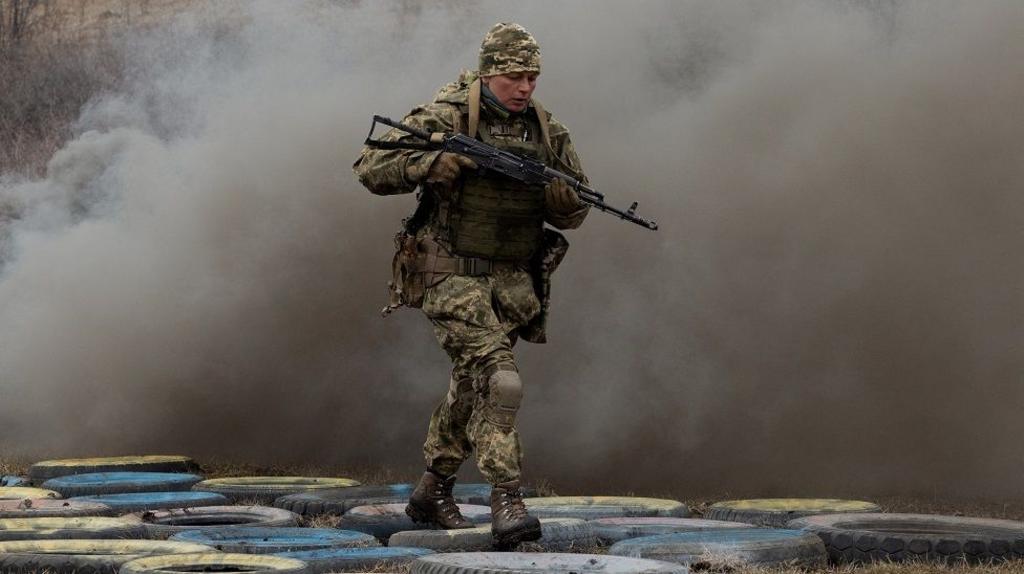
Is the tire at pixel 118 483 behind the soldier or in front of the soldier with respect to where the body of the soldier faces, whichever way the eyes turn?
behind

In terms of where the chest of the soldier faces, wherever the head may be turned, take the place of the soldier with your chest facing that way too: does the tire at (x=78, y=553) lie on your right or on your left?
on your right

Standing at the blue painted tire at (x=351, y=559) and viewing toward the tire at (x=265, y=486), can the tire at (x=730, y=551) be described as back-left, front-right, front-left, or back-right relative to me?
back-right

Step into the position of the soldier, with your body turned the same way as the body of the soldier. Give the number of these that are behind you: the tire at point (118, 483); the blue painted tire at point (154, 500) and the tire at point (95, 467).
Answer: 3

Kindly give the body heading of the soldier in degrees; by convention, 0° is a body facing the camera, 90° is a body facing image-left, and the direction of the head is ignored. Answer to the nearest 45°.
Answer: approximately 315°

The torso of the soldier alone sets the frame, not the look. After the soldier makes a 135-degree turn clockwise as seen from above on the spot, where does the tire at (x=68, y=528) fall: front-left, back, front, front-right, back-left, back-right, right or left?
front

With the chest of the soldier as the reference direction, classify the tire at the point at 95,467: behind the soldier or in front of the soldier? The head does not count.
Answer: behind

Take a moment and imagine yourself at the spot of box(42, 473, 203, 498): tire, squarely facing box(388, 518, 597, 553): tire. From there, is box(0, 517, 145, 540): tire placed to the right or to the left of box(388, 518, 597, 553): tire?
right
